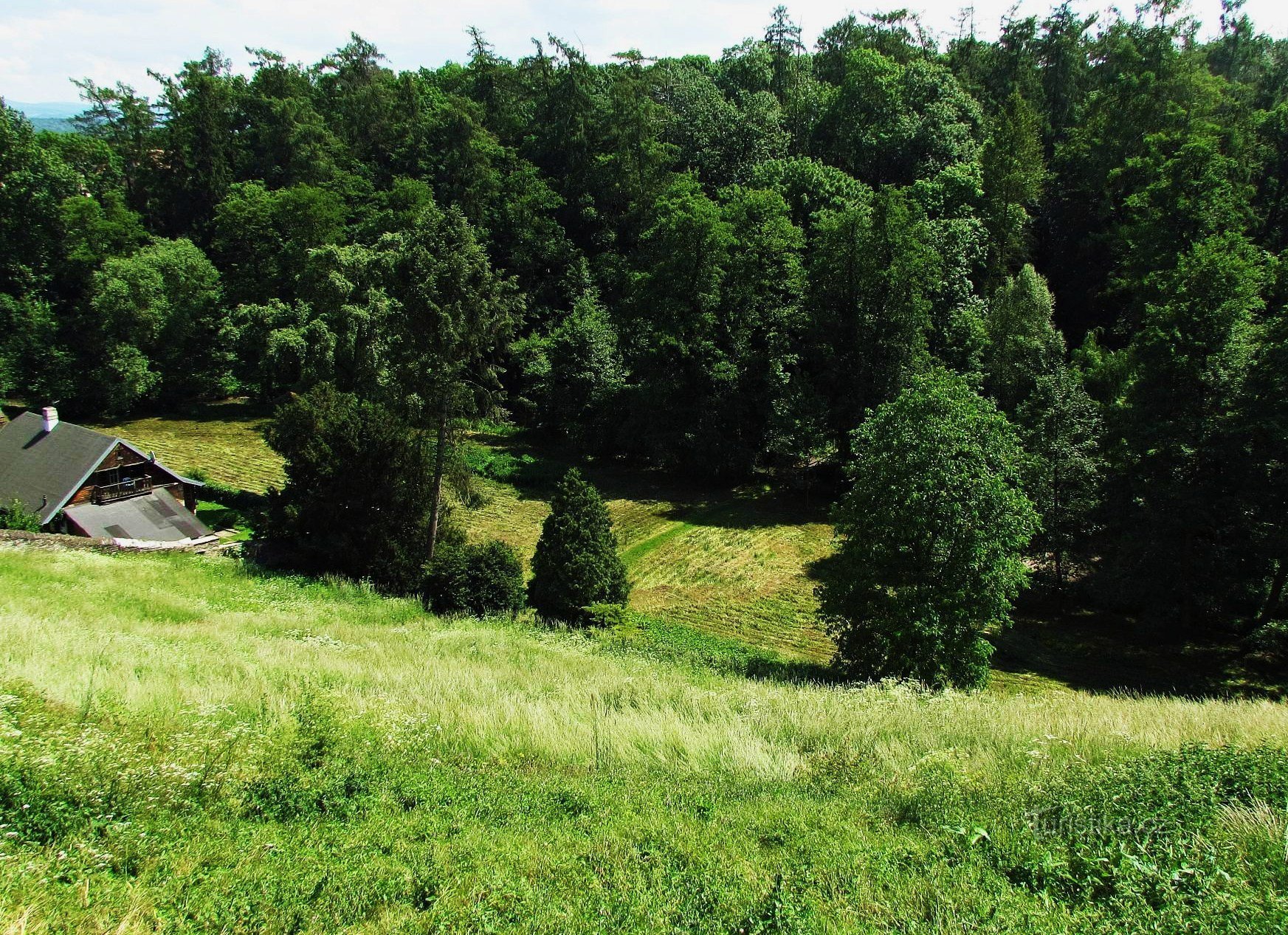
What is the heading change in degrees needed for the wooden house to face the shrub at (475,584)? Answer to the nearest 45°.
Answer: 0° — it already faces it

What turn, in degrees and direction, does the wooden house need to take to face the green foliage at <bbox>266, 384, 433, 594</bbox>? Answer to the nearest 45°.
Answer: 0° — it already faces it

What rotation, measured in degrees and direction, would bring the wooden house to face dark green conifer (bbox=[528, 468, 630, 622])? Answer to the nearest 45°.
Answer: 0° — it already faces it

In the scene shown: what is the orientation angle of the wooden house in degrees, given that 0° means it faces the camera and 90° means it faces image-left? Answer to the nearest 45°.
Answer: approximately 315°

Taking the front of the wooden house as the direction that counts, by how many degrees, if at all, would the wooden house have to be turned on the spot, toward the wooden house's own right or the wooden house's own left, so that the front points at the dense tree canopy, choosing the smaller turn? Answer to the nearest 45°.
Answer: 0° — it already faces it

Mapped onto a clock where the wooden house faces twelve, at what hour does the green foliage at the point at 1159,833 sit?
The green foliage is roughly at 1 o'clock from the wooden house.

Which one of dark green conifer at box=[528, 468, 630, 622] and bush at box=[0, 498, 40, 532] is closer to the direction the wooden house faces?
the dark green conifer
